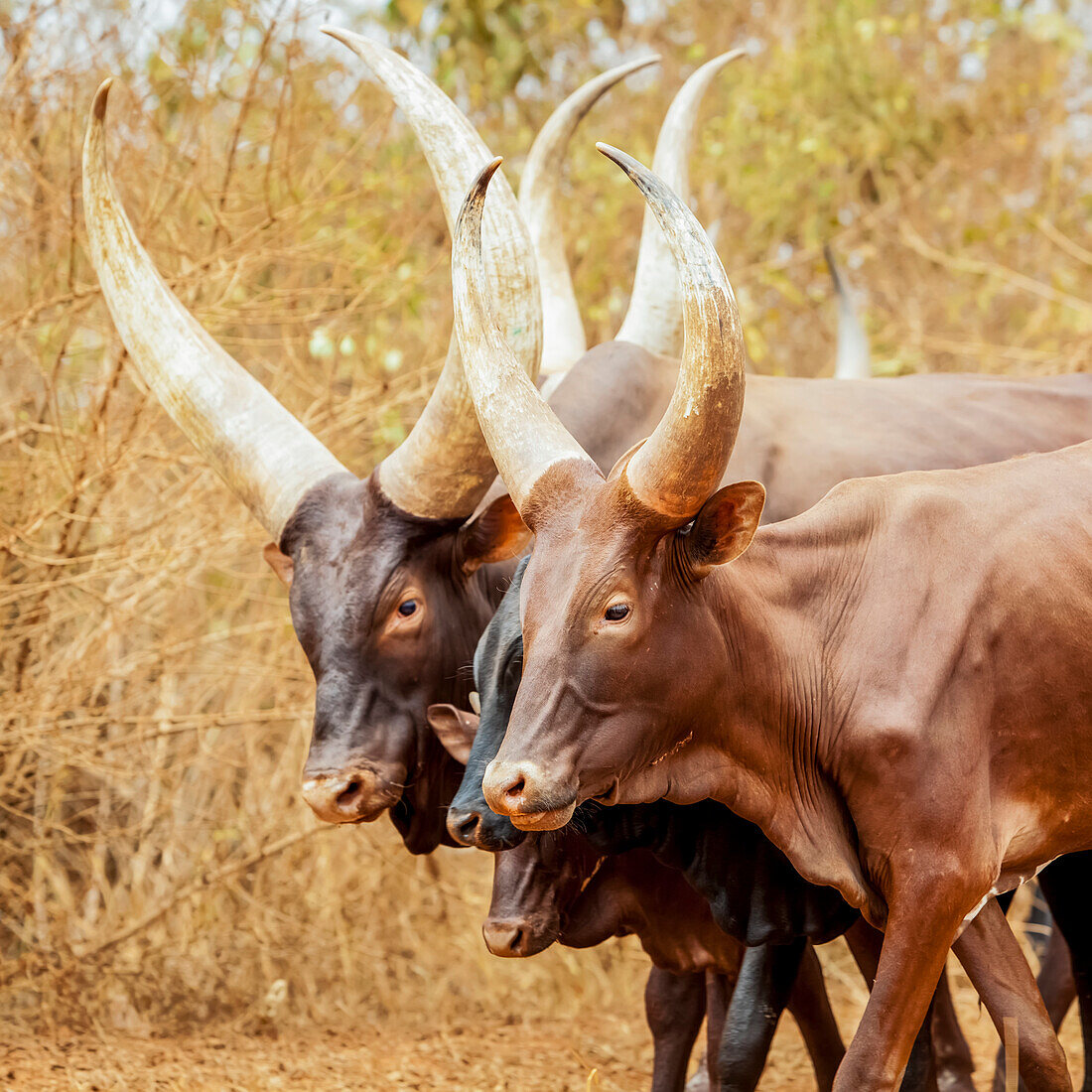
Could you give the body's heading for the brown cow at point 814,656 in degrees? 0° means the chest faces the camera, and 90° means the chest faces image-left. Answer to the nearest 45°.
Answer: approximately 90°

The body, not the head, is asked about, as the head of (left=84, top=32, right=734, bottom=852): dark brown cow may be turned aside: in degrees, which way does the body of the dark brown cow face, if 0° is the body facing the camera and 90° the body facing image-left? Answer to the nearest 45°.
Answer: approximately 45°

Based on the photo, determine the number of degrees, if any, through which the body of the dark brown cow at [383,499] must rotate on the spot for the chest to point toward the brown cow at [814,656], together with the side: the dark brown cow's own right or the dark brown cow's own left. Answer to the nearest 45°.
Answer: approximately 90° to the dark brown cow's own left
